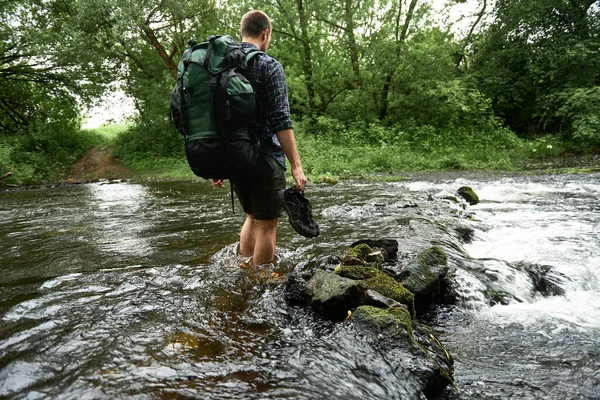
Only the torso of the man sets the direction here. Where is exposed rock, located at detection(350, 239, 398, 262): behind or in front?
in front

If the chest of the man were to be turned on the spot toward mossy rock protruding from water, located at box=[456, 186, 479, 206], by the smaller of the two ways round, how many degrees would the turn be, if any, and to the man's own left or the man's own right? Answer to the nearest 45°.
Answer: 0° — they already face it

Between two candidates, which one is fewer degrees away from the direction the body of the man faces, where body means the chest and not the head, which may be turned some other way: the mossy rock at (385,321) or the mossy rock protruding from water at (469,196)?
the mossy rock protruding from water

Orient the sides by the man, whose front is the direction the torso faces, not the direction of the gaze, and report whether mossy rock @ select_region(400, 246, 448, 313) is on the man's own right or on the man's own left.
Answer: on the man's own right

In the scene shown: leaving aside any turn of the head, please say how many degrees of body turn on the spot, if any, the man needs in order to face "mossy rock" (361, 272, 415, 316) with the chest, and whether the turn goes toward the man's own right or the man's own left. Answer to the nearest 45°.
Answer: approximately 90° to the man's own right

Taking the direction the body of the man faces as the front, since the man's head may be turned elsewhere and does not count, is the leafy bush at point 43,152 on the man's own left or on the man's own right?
on the man's own left

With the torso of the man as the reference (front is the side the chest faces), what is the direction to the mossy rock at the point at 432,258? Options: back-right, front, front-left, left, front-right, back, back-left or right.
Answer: front-right

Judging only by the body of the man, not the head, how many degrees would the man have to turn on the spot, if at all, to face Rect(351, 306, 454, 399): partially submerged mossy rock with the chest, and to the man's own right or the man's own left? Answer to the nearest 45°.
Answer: approximately 90° to the man's own right

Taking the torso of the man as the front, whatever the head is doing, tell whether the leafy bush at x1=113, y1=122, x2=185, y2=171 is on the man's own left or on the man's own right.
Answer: on the man's own left

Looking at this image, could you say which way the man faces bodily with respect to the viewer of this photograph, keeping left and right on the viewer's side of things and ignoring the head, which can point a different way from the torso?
facing away from the viewer and to the right of the viewer
